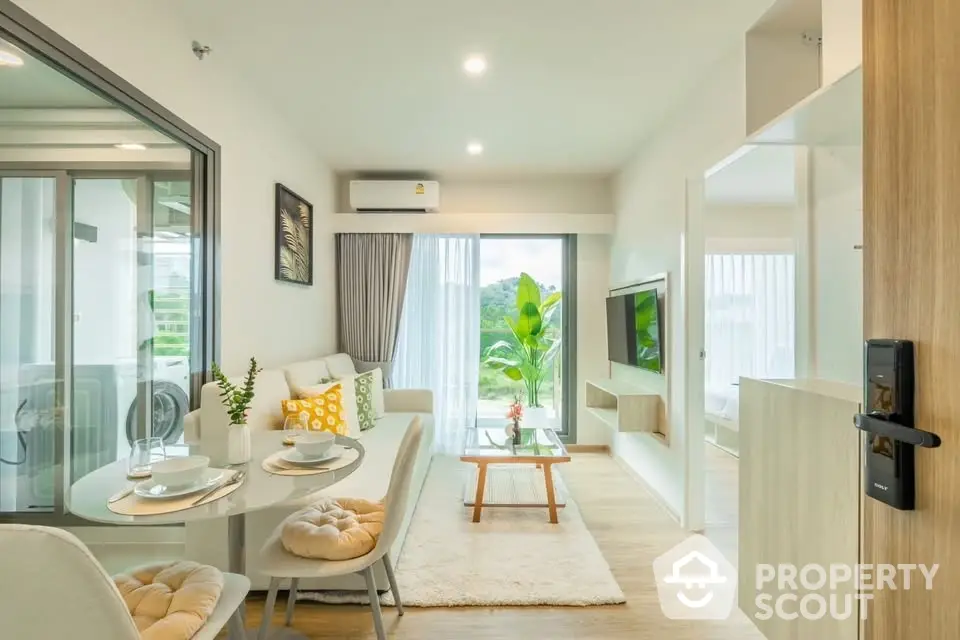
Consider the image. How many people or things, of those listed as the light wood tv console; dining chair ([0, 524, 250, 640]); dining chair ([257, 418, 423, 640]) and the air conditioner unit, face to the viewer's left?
2

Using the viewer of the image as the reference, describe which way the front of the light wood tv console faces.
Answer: facing to the left of the viewer

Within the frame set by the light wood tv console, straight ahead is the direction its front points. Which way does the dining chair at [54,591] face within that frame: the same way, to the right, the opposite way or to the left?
to the right

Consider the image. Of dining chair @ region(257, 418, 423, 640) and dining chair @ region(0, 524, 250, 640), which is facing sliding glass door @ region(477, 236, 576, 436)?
dining chair @ region(0, 524, 250, 640)

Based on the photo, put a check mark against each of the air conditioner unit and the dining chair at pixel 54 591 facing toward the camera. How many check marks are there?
1

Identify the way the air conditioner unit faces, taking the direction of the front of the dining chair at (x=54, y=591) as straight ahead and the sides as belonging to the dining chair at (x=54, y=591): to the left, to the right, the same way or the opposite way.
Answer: the opposite way

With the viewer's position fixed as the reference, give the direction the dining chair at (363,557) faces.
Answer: facing to the left of the viewer

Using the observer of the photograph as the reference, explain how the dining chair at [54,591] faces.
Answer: facing away from the viewer and to the right of the viewer

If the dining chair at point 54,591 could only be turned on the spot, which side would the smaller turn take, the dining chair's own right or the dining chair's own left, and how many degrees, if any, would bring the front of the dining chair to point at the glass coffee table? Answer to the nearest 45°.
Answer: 0° — it already faces it

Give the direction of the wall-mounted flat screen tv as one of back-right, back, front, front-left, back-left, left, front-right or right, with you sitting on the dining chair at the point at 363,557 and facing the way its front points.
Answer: back-right

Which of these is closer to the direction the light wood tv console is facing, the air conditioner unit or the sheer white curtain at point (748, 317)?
the air conditioner unit

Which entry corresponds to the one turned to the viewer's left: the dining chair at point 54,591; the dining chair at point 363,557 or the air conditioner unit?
the dining chair at point 363,557
